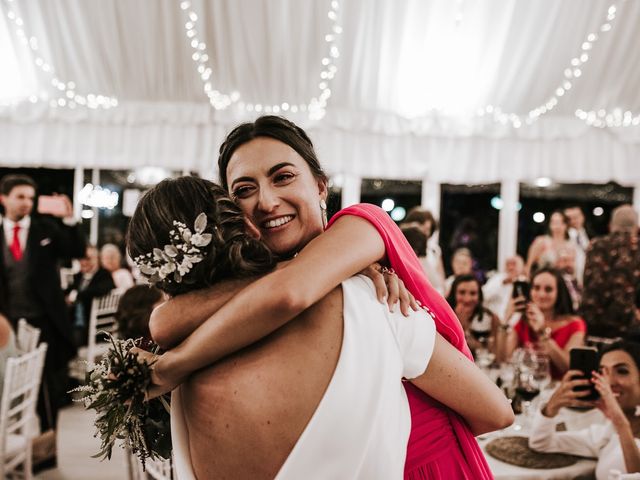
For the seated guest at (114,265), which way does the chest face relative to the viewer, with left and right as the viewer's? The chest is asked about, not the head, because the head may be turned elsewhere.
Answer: facing the viewer

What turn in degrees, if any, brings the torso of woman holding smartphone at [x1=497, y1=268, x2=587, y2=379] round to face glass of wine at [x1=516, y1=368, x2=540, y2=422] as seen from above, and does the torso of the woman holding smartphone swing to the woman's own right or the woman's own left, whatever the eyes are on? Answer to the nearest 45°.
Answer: approximately 45° to the woman's own left

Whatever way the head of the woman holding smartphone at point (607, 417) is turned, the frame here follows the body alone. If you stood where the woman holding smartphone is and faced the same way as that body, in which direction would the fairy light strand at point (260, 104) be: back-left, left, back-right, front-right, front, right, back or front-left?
right

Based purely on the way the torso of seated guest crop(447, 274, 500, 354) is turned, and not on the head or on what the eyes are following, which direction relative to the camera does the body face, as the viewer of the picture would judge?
toward the camera

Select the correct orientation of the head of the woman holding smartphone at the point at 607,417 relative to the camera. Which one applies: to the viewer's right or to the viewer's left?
to the viewer's left

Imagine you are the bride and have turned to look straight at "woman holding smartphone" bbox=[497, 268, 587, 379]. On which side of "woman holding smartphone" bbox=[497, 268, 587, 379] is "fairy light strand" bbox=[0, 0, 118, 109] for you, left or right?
left

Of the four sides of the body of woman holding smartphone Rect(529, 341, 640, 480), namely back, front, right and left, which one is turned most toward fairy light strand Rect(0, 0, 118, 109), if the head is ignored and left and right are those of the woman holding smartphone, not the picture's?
right

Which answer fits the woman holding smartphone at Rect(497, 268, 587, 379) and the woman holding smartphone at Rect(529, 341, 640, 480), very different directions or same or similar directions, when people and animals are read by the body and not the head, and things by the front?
same or similar directions

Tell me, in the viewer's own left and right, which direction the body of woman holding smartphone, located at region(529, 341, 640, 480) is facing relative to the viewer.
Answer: facing the viewer and to the left of the viewer

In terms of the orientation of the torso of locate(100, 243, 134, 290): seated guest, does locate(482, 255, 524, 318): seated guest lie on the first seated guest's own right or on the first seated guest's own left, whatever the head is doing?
on the first seated guest's own left
